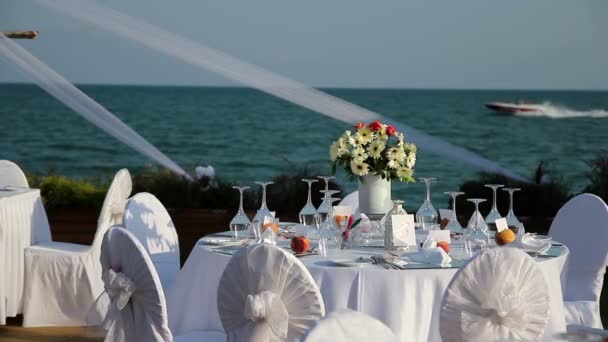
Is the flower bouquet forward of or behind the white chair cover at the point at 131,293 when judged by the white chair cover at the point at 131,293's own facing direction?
forward

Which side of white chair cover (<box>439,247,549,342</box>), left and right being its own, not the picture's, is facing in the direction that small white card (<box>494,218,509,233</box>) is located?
front

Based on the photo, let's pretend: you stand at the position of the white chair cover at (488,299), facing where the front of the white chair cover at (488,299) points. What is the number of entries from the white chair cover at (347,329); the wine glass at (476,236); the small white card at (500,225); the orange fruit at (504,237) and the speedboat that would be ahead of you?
4

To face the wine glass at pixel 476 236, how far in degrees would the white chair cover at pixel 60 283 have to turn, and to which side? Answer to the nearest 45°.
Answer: approximately 135° to its left

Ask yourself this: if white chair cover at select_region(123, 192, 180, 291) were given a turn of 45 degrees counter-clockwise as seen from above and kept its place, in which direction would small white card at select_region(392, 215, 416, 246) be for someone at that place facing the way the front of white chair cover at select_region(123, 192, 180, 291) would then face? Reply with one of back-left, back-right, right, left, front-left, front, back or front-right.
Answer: front-right

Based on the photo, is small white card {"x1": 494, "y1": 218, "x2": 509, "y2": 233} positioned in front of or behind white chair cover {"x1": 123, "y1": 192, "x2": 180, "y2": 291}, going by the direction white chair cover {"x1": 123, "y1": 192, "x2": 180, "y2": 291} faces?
in front

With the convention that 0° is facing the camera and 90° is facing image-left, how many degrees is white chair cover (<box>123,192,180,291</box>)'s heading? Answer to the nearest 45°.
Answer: approximately 315°

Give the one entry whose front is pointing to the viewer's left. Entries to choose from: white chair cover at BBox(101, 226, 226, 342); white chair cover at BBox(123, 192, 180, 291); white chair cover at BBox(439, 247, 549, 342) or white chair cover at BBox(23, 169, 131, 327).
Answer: white chair cover at BBox(23, 169, 131, 327)

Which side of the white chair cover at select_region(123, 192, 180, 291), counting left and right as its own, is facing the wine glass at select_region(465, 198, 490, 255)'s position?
front

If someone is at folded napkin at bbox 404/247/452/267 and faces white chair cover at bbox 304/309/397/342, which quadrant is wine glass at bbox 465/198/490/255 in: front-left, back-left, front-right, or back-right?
back-left

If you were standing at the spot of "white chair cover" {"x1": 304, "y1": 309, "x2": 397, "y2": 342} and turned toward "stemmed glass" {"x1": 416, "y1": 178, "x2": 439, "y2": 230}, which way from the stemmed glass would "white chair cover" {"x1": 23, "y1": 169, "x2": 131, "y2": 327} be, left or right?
left

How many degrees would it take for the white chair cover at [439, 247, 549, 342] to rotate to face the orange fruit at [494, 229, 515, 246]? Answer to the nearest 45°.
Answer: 0° — it already faces it

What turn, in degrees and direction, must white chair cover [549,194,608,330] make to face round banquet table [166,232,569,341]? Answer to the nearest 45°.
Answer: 0° — it already faces it

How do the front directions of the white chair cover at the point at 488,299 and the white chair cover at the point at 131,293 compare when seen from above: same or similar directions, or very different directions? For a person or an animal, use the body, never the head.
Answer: same or similar directions

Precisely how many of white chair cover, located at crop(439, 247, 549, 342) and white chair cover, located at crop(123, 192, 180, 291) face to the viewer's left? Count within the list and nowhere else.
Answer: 0

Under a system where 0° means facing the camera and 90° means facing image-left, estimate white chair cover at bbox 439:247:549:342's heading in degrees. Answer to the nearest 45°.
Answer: approximately 180°

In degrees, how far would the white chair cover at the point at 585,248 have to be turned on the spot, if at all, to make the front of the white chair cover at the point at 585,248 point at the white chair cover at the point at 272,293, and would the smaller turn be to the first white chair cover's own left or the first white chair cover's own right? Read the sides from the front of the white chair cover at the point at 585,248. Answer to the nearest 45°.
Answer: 0° — it already faces it

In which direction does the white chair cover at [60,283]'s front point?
to the viewer's left

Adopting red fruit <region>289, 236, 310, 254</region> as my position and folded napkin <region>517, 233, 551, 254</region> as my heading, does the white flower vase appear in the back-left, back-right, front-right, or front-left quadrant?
front-left

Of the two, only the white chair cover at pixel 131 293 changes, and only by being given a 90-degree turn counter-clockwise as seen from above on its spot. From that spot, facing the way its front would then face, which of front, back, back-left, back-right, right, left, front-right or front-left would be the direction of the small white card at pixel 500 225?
back-right
